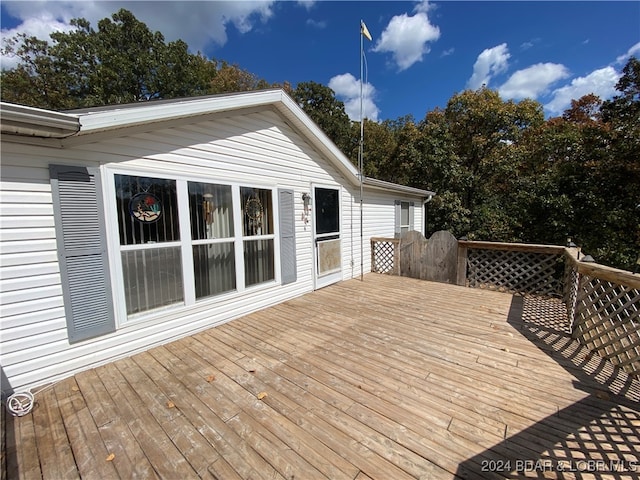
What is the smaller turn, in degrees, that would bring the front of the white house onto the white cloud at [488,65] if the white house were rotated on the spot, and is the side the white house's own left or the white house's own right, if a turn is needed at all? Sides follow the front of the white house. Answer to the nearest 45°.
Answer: approximately 45° to the white house's own left

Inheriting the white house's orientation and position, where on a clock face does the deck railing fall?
The deck railing is roughly at 11 o'clock from the white house.

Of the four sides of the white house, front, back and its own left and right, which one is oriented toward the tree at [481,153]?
left

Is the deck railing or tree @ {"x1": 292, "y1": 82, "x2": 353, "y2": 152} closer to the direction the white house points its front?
the deck railing

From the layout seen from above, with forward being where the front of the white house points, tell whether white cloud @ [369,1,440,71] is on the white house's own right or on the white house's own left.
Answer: on the white house's own left

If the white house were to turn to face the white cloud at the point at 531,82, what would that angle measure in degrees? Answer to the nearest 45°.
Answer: approximately 45° to its left

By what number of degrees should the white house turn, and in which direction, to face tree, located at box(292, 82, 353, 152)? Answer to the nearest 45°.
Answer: approximately 90° to its left

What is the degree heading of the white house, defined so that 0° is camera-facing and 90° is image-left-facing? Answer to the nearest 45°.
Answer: approximately 315°
